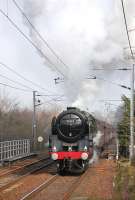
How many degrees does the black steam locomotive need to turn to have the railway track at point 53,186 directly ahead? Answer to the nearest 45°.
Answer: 0° — it already faces it

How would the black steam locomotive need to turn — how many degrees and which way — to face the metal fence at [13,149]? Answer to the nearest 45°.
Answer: approximately 135° to its right

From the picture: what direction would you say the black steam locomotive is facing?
toward the camera

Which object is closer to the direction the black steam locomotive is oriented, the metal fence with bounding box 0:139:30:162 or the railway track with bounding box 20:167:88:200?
the railway track
